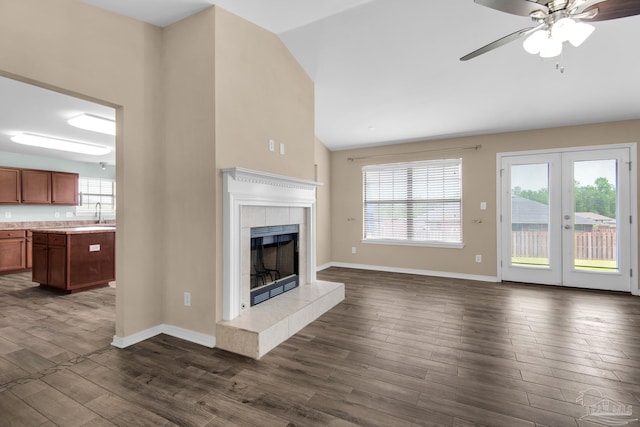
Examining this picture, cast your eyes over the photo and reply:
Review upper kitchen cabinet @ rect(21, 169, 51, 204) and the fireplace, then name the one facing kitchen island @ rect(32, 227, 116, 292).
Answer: the upper kitchen cabinet

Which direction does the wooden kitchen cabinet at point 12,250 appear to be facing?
toward the camera

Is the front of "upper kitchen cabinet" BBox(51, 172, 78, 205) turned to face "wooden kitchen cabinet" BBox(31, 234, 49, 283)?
yes

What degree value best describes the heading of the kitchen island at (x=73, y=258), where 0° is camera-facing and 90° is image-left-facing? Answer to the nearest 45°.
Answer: approximately 45°

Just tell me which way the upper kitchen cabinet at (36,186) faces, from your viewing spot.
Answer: facing the viewer

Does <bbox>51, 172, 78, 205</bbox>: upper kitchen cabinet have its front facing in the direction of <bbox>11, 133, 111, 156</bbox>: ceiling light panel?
yes

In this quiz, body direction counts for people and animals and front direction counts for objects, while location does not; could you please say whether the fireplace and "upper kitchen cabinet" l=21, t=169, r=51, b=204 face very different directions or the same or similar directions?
same or similar directions

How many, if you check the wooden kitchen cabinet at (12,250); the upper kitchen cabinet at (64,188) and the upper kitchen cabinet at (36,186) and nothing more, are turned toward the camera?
3

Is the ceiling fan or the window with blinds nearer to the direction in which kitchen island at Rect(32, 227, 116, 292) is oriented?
the ceiling fan

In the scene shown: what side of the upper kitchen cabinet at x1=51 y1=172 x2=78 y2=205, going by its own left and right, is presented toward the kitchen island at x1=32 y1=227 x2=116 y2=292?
front

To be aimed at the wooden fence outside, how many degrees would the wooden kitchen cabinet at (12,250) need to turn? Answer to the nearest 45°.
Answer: approximately 45° to its left

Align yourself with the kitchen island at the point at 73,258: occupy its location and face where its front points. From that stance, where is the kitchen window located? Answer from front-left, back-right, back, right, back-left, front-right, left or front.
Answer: back-right

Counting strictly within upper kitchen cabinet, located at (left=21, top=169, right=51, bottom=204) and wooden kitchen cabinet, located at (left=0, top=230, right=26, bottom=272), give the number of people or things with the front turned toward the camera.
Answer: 2

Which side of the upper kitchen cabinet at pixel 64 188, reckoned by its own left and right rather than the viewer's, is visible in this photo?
front

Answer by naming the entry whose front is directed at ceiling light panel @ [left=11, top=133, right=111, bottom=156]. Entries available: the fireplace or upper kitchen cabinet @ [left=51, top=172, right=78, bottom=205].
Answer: the upper kitchen cabinet

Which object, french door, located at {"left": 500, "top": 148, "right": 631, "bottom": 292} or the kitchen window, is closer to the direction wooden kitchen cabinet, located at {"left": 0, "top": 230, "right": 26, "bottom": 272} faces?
the french door
